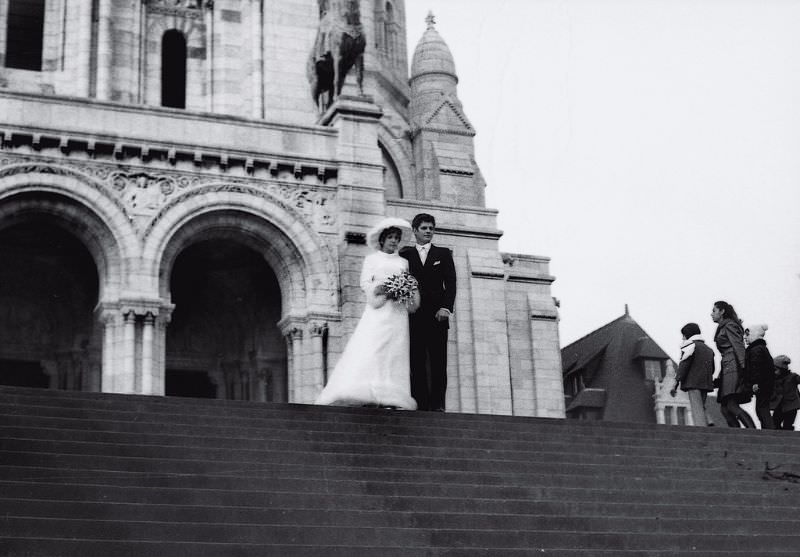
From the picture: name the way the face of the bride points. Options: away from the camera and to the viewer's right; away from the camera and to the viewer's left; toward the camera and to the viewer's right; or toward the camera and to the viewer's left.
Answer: toward the camera and to the viewer's right

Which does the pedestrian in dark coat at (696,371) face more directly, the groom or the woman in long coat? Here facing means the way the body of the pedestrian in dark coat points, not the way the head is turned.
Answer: the groom

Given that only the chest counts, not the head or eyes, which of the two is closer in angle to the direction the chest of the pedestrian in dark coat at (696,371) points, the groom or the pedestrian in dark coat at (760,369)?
the groom

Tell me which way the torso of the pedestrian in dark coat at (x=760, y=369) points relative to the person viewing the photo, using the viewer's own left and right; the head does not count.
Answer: facing to the left of the viewer

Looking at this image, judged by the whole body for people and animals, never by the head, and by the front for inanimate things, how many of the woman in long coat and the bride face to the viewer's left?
1

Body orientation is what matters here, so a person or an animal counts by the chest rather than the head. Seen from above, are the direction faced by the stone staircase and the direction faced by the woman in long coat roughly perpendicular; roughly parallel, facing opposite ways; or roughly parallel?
roughly perpendicular

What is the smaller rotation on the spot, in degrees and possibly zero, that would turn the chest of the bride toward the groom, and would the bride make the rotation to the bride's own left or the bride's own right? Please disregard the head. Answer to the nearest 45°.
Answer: approximately 45° to the bride's own left

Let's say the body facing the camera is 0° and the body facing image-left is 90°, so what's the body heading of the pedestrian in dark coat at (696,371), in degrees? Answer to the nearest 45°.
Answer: approximately 135°

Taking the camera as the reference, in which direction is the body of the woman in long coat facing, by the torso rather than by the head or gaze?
to the viewer's left

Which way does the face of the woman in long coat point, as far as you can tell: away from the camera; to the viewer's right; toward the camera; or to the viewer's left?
to the viewer's left

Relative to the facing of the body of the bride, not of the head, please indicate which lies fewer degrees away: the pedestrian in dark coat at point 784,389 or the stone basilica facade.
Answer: the pedestrian in dark coat
